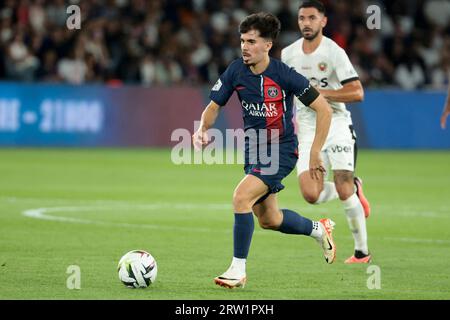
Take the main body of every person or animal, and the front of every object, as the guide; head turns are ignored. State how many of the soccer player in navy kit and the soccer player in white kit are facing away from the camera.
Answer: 0

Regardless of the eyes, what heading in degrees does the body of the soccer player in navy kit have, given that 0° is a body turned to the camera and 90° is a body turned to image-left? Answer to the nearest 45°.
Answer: approximately 45°

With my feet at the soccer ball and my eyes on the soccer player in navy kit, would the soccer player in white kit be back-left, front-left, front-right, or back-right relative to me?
front-left

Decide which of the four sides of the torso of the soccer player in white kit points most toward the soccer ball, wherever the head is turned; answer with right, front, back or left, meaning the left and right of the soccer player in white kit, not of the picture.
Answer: front

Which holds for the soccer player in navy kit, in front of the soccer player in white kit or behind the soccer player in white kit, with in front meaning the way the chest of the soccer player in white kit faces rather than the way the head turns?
in front
